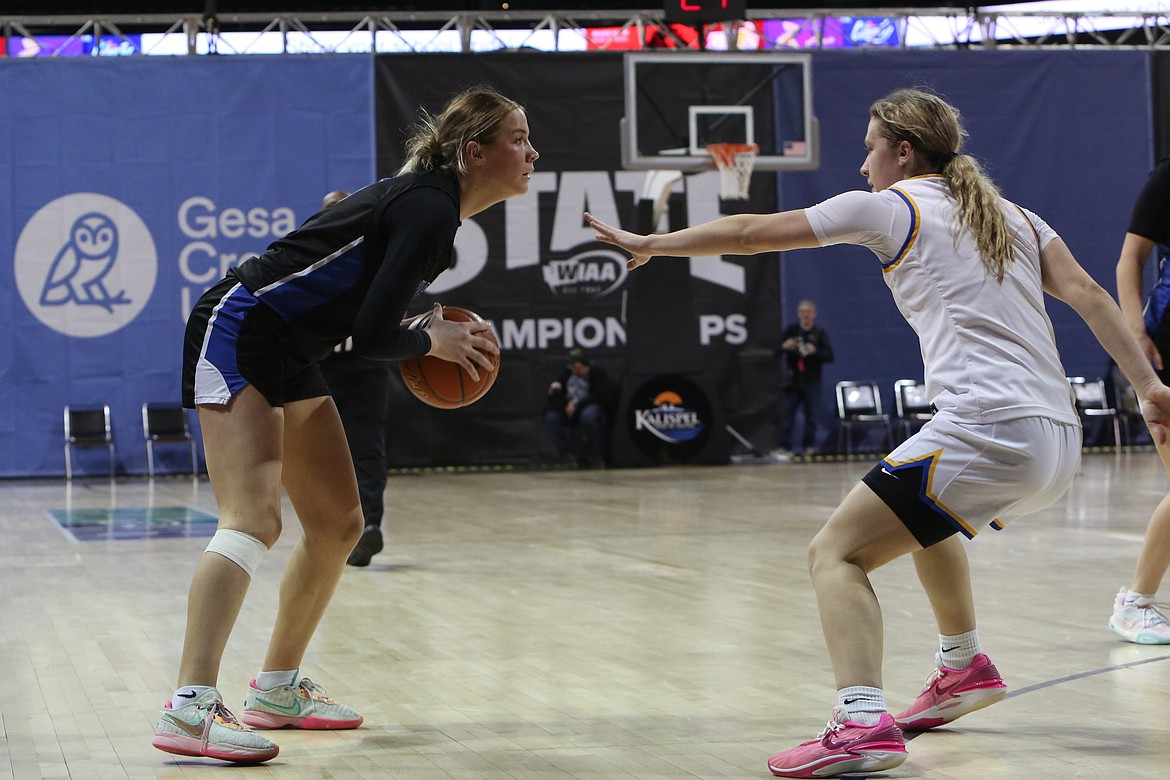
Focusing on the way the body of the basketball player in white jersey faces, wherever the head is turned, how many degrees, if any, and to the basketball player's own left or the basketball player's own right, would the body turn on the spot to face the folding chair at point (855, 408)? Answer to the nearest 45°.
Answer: approximately 45° to the basketball player's own right

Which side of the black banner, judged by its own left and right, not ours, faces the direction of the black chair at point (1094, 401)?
left

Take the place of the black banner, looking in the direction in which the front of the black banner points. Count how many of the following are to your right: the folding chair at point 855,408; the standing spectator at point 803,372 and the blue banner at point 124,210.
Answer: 1

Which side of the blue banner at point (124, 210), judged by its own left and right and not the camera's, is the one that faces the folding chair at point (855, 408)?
left

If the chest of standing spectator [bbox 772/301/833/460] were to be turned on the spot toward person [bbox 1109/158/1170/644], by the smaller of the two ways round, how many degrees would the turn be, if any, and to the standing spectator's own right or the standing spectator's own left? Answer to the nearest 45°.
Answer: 0° — they already face them

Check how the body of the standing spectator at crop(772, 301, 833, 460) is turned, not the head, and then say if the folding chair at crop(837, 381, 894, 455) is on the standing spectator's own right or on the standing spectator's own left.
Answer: on the standing spectator's own left

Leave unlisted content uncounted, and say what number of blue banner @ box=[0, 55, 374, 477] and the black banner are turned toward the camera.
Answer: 2

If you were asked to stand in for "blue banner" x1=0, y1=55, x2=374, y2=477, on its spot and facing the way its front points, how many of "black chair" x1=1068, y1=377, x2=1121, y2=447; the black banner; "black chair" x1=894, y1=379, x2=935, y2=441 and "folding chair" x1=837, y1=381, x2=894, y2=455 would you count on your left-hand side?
4
